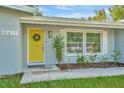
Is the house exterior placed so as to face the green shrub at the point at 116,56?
no

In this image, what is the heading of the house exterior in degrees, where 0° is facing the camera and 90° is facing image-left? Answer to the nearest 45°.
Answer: approximately 0°
